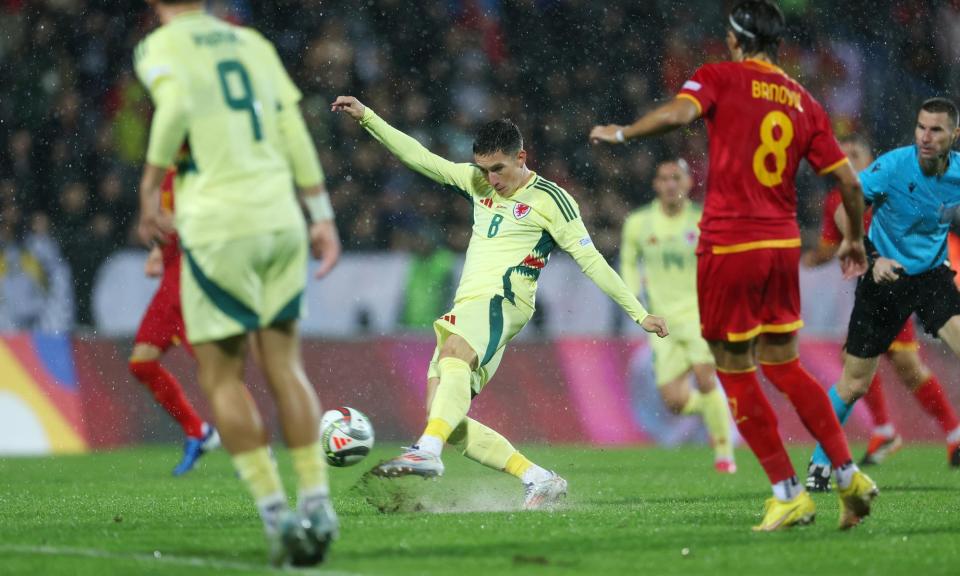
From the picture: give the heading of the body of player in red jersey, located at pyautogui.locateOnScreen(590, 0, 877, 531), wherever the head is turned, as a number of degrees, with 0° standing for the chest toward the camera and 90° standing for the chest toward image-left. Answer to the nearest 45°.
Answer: approximately 135°

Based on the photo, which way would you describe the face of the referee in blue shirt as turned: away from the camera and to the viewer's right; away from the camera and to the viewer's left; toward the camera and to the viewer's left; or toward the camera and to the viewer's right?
toward the camera and to the viewer's left

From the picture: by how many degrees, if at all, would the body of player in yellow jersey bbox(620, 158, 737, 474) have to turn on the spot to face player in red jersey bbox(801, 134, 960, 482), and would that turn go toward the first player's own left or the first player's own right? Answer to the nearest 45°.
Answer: approximately 45° to the first player's own left

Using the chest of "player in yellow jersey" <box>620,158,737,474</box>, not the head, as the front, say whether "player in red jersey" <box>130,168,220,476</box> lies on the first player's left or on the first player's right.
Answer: on the first player's right

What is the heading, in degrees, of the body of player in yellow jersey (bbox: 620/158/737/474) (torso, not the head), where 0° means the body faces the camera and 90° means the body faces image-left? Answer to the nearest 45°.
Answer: approximately 0°

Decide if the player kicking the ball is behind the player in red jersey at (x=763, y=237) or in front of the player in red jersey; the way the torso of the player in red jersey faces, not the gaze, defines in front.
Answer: in front

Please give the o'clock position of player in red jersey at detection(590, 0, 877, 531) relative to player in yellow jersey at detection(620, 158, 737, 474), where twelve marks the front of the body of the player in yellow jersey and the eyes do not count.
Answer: The player in red jersey is roughly at 12 o'clock from the player in yellow jersey.

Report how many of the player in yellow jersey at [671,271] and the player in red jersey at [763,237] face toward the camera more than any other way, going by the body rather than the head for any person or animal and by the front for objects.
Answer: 1
